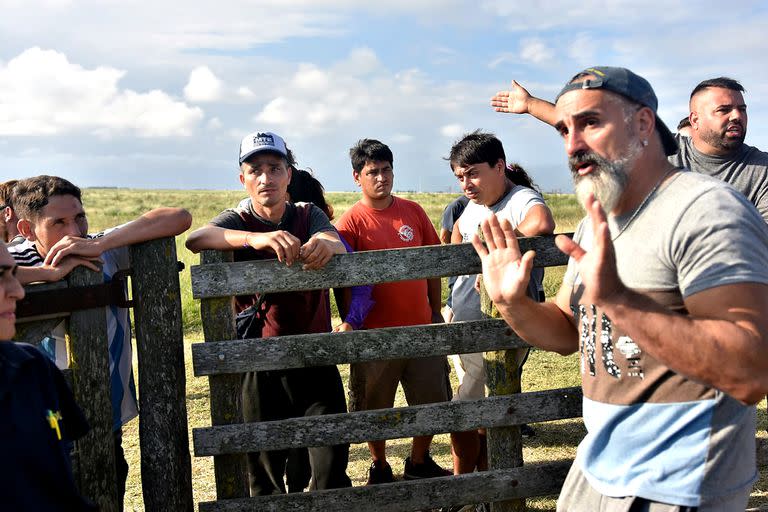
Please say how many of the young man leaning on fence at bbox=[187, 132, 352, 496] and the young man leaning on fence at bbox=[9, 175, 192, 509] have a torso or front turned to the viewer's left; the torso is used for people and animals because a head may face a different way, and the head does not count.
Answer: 0

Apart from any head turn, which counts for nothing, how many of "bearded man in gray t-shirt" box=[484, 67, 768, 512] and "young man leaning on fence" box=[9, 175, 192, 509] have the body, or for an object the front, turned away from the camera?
0

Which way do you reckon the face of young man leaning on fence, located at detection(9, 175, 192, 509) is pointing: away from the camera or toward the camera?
toward the camera

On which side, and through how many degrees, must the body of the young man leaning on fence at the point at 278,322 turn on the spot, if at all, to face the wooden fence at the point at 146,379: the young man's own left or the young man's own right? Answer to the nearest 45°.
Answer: approximately 45° to the young man's own right

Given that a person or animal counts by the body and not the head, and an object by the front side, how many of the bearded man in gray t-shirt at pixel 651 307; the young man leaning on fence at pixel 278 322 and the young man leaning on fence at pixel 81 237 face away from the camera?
0

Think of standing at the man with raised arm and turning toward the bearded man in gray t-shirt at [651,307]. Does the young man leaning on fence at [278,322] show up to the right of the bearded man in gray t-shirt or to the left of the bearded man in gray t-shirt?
right

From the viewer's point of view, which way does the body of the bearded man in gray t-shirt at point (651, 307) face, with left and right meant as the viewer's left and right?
facing the viewer and to the left of the viewer

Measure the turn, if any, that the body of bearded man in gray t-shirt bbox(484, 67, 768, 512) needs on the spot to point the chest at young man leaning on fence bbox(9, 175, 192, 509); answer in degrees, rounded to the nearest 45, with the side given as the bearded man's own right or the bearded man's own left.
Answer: approximately 45° to the bearded man's own right

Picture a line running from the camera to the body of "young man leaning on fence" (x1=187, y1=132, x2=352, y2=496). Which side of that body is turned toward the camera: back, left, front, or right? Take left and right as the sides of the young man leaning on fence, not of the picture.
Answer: front

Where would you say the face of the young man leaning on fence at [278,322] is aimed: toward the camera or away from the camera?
toward the camera

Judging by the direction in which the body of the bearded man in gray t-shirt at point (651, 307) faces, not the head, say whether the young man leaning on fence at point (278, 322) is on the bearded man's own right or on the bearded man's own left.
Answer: on the bearded man's own right

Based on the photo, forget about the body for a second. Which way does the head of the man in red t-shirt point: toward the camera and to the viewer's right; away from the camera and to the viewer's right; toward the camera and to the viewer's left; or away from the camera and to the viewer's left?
toward the camera and to the viewer's right

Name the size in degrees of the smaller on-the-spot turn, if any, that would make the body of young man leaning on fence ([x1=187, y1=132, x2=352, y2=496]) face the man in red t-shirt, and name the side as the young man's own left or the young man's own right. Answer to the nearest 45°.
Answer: approximately 135° to the young man's own left

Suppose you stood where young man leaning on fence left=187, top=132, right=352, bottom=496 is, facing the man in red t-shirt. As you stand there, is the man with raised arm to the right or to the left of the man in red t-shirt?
right
